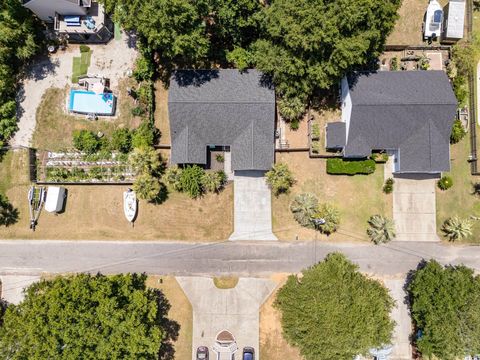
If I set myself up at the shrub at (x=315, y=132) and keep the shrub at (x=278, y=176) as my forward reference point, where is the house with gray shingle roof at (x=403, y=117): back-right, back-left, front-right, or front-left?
back-left

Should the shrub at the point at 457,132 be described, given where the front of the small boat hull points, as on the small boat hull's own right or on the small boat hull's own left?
on the small boat hull's own left

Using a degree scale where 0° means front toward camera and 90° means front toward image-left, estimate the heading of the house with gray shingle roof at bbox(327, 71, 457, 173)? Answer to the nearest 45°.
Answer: approximately 0°

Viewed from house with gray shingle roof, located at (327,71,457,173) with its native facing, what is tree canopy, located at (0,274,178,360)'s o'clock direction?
The tree canopy is roughly at 2 o'clock from the house with gray shingle roof.

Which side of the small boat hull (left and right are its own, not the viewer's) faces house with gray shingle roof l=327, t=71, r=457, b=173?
left

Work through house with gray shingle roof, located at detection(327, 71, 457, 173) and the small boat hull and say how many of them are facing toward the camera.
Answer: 2

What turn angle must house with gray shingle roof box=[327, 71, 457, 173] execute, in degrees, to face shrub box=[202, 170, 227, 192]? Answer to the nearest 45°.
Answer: approximately 90° to its right

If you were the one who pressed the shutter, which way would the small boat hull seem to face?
facing the viewer
